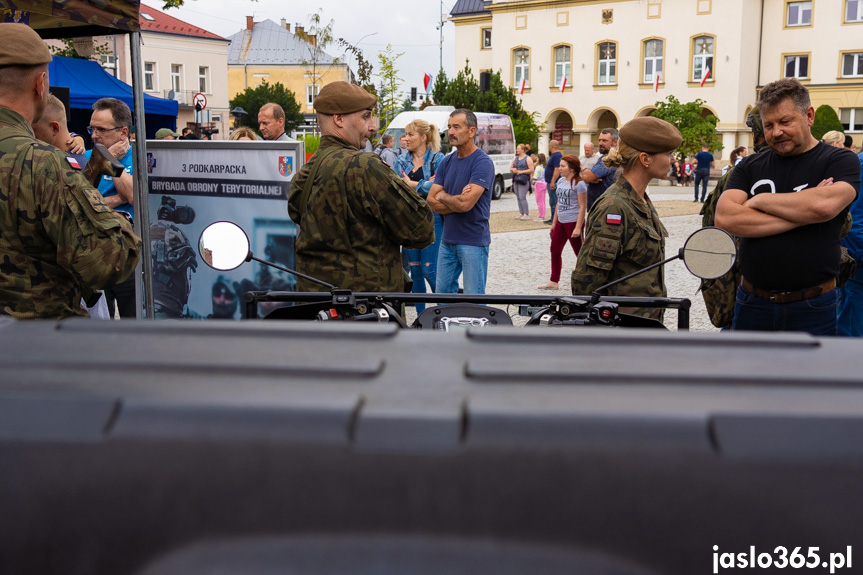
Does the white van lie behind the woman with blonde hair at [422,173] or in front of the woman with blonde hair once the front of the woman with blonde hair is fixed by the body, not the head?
behind

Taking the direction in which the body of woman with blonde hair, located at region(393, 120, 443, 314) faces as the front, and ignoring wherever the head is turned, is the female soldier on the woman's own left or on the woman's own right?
on the woman's own left

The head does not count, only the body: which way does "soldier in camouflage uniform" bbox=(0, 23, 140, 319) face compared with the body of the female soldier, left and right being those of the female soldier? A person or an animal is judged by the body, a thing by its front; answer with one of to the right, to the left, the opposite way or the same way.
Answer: to the left

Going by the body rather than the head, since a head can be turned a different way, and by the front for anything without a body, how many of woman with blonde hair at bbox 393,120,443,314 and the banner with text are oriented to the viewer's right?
0

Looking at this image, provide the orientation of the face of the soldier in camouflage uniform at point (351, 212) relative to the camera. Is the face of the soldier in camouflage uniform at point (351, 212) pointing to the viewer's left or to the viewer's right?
to the viewer's right

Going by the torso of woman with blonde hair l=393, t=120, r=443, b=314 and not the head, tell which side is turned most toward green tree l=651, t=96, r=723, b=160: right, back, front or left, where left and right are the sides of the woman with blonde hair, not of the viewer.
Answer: back

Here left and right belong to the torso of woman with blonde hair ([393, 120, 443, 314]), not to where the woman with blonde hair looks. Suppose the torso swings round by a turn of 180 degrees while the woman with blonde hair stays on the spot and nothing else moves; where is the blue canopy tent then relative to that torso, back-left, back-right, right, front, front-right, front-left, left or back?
left

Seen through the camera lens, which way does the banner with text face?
facing the viewer

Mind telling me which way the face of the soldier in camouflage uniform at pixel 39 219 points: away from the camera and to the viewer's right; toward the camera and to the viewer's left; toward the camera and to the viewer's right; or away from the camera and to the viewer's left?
away from the camera and to the viewer's right

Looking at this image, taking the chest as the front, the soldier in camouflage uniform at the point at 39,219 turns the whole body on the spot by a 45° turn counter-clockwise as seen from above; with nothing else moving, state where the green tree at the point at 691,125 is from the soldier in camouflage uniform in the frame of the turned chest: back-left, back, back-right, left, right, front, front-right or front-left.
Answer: front-right

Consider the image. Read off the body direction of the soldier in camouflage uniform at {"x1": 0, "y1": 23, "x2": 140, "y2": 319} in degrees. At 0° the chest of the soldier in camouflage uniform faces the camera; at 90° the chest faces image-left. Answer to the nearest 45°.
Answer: approximately 225°
